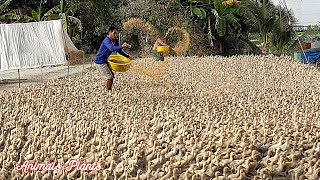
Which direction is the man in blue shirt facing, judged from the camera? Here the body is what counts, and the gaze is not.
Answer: to the viewer's right

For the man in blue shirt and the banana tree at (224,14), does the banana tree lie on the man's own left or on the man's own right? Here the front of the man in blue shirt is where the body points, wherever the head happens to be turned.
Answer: on the man's own left

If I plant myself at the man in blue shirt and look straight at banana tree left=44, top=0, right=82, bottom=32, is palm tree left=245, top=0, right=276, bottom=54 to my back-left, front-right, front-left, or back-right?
front-right

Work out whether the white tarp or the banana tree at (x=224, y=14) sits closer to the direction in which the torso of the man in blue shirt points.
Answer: the banana tree

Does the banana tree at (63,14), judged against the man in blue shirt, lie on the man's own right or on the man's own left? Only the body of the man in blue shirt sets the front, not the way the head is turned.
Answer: on the man's own left

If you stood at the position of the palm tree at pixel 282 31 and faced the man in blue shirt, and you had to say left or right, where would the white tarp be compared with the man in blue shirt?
right

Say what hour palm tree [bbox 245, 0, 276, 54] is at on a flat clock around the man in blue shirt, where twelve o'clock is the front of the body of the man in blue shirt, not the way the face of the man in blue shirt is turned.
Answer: The palm tree is roughly at 10 o'clock from the man in blue shirt.

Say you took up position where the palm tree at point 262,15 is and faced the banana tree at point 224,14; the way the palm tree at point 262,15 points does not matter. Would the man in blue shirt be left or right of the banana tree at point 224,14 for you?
left

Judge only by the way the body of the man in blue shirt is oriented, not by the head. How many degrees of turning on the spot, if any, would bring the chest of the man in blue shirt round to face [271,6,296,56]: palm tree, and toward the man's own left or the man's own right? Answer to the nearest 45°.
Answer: approximately 45° to the man's own left
